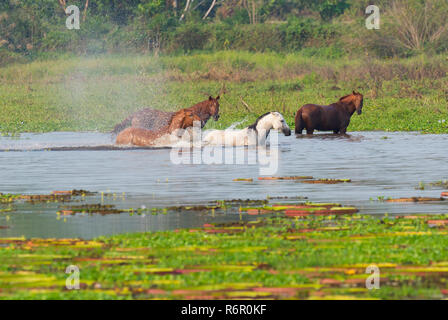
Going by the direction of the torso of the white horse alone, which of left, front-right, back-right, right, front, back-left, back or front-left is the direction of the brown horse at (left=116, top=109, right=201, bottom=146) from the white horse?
back

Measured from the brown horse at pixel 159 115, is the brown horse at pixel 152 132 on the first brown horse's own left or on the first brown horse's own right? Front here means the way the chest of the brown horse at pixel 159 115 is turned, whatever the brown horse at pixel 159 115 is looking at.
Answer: on the first brown horse's own right

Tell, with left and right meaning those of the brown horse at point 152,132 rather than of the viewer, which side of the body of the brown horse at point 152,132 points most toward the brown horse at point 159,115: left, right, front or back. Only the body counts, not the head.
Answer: left

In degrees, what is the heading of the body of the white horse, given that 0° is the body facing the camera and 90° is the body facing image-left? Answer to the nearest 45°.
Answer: approximately 270°

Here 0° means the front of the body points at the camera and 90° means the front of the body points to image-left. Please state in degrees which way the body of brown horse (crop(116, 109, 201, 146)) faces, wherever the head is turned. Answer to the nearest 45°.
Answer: approximately 270°

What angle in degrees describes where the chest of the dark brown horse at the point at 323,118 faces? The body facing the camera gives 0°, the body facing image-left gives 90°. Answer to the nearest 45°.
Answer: approximately 270°

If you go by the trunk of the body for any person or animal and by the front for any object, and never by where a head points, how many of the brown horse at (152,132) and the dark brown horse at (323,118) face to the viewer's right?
2

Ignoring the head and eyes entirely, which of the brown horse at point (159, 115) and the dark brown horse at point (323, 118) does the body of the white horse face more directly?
the dark brown horse

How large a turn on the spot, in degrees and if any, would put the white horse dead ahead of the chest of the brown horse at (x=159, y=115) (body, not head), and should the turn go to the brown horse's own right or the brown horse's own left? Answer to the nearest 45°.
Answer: approximately 45° to the brown horse's own right

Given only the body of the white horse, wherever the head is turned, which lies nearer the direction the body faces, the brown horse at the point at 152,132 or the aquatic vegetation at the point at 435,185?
the aquatic vegetation

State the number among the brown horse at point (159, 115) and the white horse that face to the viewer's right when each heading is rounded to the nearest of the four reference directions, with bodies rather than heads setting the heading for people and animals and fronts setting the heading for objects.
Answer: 2

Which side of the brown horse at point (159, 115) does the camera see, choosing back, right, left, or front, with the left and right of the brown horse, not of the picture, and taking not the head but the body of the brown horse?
right
